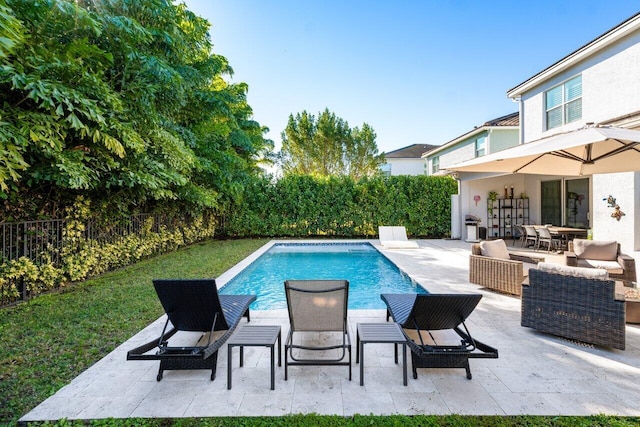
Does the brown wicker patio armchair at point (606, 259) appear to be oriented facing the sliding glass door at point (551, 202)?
no

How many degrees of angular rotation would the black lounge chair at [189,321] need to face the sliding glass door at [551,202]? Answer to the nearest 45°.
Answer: approximately 45° to its right

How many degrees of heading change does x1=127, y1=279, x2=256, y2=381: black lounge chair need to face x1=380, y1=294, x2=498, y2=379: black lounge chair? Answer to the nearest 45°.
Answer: approximately 90° to its right

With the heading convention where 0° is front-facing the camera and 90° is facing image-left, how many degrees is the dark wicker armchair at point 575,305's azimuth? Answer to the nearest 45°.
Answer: approximately 225°

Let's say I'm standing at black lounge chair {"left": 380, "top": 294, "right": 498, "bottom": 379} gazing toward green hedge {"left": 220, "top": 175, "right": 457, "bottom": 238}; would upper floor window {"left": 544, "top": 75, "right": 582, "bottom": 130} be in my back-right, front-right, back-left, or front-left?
front-right

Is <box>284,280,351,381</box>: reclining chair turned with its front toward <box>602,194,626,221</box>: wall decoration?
no

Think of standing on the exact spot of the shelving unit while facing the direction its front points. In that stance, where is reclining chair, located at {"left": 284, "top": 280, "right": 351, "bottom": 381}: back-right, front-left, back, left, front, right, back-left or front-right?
front

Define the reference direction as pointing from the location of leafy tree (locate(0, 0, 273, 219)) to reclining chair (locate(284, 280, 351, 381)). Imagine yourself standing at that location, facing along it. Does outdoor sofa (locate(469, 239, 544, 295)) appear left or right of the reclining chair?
left

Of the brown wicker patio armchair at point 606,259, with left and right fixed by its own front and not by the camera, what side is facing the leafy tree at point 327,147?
right

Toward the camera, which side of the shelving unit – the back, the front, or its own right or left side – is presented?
front

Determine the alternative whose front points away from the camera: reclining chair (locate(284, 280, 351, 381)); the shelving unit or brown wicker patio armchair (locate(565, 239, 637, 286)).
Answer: the reclining chair

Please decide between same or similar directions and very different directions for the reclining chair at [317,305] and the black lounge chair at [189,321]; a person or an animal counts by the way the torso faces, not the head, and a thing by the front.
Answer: same or similar directions
